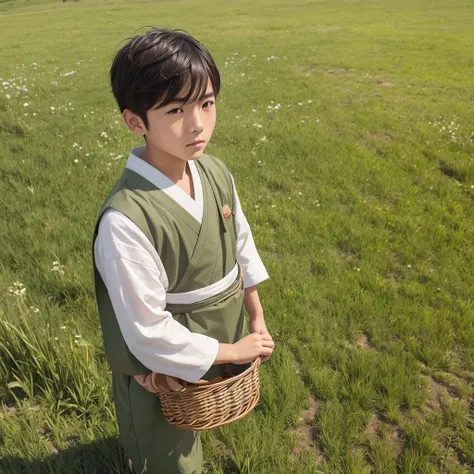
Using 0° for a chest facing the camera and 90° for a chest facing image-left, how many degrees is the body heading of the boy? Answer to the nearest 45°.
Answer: approximately 315°

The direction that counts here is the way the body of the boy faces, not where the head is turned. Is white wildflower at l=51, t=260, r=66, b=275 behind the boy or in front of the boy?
behind
